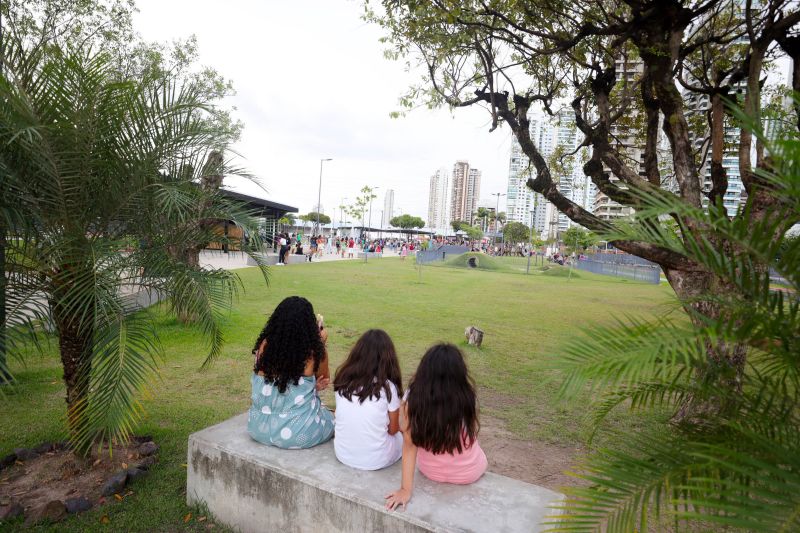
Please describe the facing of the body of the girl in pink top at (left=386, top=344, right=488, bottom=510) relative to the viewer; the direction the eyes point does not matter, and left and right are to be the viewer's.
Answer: facing away from the viewer

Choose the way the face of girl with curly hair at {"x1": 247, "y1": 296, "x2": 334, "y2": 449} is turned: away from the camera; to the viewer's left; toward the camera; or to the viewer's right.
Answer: away from the camera

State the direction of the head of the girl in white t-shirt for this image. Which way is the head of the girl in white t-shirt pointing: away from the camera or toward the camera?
away from the camera

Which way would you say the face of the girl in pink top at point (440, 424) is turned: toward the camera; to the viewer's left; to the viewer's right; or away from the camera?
away from the camera

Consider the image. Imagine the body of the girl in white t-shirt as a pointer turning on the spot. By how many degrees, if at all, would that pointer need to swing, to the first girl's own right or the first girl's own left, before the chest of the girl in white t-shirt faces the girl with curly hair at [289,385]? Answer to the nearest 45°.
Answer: approximately 90° to the first girl's own left

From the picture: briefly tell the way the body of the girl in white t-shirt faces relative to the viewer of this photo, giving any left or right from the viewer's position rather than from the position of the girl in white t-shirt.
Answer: facing away from the viewer and to the right of the viewer

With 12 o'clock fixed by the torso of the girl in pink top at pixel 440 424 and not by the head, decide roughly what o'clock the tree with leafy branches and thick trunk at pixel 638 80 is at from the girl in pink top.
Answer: The tree with leafy branches and thick trunk is roughly at 1 o'clock from the girl in pink top.

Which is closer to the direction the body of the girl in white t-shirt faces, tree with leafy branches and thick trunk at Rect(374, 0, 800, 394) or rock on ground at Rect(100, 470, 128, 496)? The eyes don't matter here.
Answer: the tree with leafy branches and thick trunk

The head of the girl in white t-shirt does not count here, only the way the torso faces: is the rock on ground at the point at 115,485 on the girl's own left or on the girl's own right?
on the girl's own left

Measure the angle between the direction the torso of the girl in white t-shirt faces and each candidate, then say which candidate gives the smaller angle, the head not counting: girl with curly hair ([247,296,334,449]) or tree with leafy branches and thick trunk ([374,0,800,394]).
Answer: the tree with leafy branches and thick trunk
